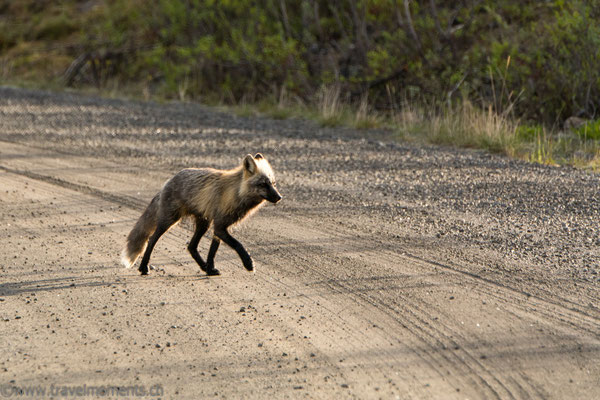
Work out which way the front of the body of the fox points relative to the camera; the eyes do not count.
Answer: to the viewer's right
